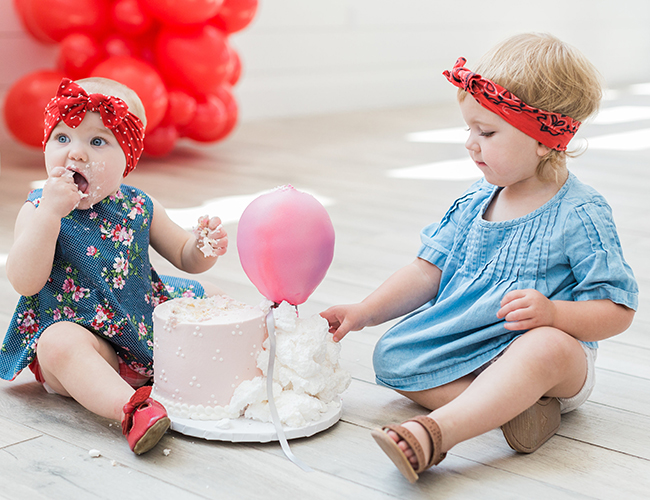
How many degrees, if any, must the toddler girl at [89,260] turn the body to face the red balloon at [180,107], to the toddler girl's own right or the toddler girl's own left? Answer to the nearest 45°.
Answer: approximately 180°

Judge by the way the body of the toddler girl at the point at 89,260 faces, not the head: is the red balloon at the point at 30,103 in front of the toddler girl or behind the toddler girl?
behind

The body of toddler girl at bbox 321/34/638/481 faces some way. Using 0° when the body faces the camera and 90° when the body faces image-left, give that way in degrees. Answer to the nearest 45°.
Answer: approximately 45°

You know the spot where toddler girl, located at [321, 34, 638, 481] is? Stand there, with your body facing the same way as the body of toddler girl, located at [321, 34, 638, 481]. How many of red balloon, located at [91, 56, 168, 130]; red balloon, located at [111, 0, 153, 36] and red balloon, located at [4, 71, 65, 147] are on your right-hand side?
3

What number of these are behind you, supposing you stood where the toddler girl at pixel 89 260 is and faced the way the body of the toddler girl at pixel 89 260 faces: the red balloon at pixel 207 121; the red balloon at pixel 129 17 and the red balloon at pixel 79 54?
3

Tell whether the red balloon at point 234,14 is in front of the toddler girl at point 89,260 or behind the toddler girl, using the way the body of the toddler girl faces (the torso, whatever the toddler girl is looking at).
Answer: behind

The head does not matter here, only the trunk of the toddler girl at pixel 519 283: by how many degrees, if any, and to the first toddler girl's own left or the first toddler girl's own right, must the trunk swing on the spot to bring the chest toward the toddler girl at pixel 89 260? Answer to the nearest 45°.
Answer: approximately 45° to the first toddler girl's own right

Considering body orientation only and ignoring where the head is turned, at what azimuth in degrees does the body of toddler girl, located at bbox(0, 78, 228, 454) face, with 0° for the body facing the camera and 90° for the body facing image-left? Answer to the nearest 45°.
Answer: approximately 0°

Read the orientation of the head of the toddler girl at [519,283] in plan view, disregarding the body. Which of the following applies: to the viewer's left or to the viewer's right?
to the viewer's left

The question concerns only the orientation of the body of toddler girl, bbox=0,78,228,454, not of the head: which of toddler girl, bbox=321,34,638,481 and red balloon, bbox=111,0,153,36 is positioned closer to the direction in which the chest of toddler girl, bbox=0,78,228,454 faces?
the toddler girl
